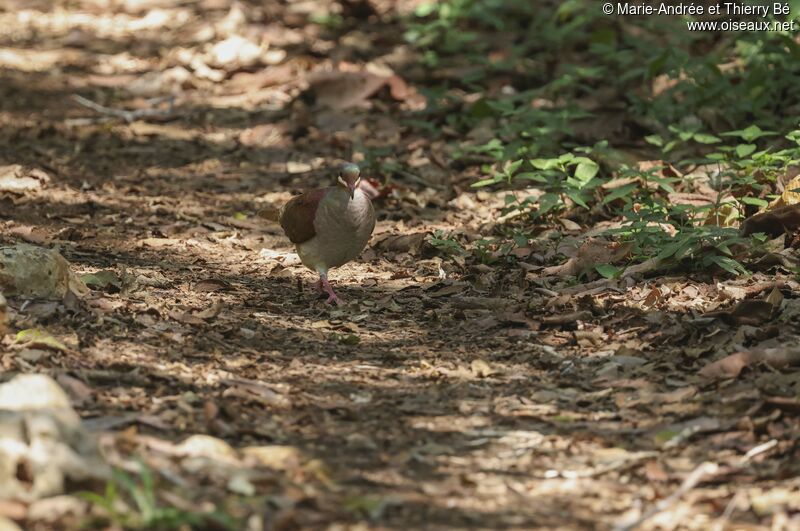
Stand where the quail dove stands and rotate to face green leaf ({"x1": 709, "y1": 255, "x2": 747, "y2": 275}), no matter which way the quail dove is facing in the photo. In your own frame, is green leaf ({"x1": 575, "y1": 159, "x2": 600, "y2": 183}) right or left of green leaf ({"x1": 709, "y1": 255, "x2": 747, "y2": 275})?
left

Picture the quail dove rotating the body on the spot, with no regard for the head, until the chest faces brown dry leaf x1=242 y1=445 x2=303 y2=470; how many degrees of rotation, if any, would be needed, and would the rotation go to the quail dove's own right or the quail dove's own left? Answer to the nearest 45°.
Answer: approximately 45° to the quail dove's own right

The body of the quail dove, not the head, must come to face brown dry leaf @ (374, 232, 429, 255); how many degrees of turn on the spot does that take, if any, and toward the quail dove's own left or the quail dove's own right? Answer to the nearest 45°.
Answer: approximately 90° to the quail dove's own left

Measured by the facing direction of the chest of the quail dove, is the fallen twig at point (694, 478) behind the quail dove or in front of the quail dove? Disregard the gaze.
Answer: in front

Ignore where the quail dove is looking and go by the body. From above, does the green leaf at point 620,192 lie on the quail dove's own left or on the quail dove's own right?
on the quail dove's own left

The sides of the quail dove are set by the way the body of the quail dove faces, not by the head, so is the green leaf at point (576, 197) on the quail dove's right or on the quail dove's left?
on the quail dove's left

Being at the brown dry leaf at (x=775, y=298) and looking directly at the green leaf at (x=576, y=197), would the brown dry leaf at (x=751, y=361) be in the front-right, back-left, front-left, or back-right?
back-left

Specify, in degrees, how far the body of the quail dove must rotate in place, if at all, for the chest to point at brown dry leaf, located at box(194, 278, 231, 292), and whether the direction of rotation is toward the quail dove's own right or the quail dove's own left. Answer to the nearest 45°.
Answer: approximately 135° to the quail dove's own right

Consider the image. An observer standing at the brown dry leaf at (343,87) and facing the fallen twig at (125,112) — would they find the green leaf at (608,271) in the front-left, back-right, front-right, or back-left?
back-left

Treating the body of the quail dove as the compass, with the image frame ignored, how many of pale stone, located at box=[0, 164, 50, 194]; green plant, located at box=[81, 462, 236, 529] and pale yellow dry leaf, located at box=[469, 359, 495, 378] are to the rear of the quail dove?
1

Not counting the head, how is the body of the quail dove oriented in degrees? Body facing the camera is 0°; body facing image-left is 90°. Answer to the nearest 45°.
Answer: approximately 315°

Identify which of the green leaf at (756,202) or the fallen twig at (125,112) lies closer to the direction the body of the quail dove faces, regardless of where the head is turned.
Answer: the green leaf
